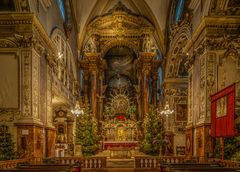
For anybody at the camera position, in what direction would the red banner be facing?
facing the viewer and to the left of the viewer

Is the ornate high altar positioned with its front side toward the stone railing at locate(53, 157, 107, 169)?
yes

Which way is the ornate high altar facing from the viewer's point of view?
toward the camera

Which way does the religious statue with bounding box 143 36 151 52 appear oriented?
toward the camera

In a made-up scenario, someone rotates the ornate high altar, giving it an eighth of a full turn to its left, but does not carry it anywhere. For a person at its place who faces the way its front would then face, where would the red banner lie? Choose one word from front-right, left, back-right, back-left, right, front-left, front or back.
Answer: front-right

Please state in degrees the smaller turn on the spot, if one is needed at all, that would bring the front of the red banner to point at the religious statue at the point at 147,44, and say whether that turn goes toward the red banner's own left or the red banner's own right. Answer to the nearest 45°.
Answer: approximately 135° to the red banner's own right
